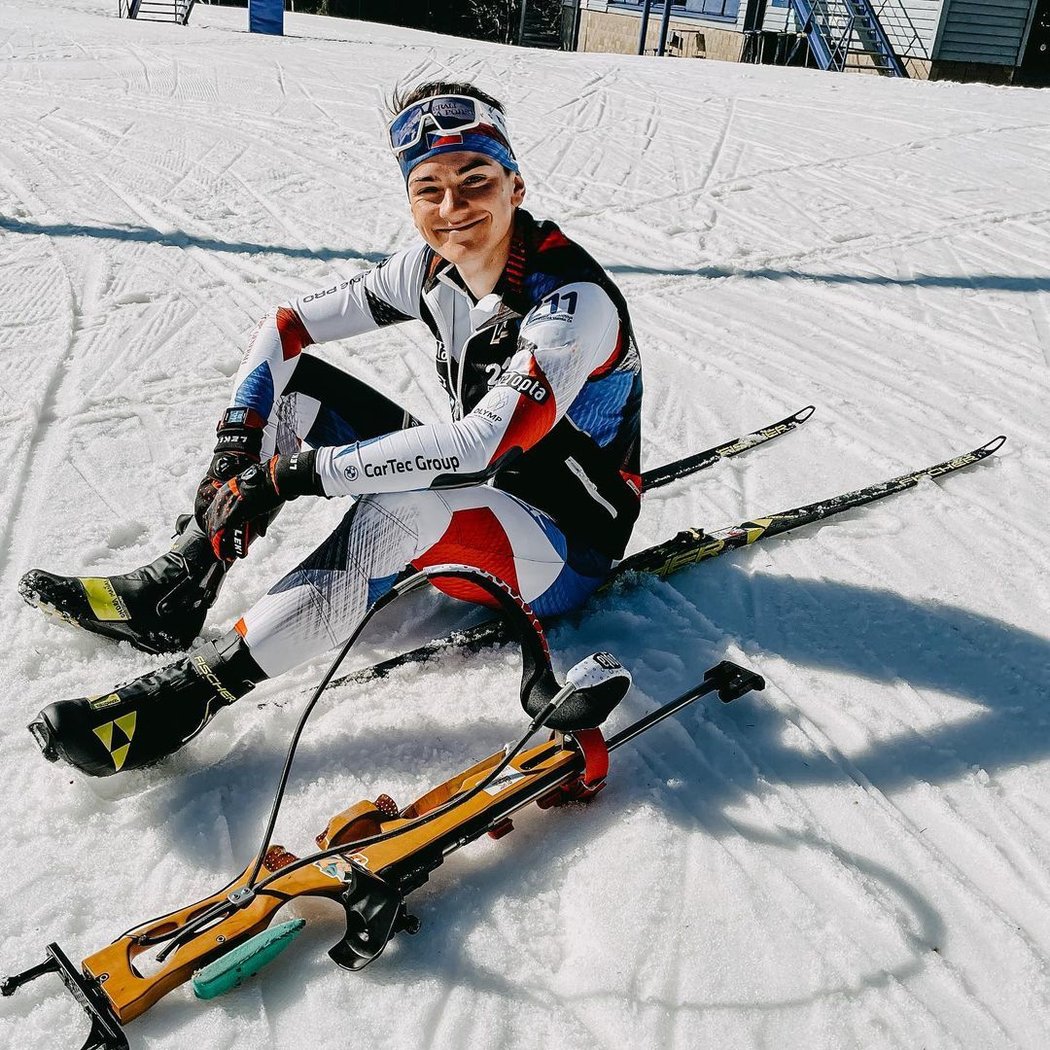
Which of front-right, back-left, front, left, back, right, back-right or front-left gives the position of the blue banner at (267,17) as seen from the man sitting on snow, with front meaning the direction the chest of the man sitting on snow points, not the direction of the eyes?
back-right

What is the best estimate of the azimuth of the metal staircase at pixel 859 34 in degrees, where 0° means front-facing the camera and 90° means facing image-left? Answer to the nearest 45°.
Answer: approximately 315°

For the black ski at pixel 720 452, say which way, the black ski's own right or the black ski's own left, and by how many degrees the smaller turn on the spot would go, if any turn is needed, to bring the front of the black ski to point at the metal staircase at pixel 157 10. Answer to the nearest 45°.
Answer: approximately 90° to the black ski's own left

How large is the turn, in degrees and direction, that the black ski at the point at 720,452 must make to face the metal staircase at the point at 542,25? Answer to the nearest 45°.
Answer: approximately 45° to its left

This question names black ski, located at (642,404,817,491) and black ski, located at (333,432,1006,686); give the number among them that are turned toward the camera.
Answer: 0

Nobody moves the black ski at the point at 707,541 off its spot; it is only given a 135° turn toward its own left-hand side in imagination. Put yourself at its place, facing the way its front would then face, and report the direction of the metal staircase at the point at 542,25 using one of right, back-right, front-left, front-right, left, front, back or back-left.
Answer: right

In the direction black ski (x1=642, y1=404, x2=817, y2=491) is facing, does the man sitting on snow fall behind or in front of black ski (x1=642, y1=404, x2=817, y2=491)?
behind

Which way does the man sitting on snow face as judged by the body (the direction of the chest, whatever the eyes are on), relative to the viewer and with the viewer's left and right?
facing the viewer and to the left of the viewer

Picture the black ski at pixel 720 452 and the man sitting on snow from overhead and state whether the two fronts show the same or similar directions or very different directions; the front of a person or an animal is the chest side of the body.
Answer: very different directions

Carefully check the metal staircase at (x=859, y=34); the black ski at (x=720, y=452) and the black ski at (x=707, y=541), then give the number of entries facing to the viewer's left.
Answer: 0

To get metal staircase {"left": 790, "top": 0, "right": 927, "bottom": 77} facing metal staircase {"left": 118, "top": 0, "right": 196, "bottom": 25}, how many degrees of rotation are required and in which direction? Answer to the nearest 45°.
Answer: approximately 135° to its right
